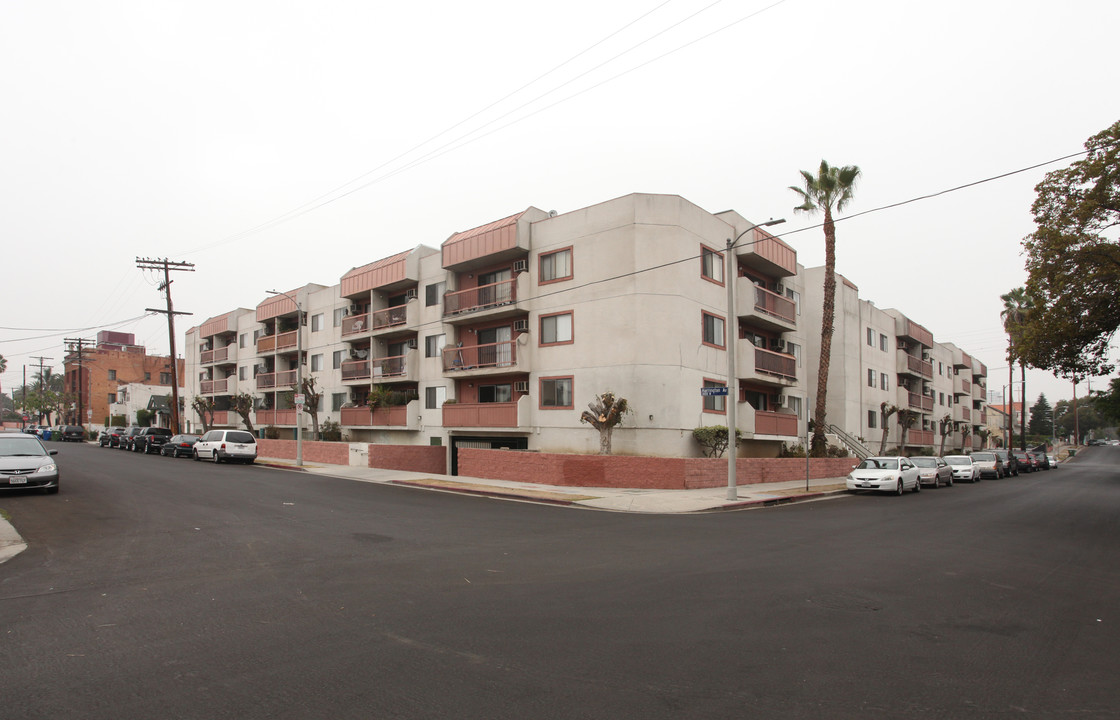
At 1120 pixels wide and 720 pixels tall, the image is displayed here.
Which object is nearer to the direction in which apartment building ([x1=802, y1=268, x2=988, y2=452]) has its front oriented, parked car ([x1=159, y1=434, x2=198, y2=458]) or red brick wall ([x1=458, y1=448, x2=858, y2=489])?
the red brick wall

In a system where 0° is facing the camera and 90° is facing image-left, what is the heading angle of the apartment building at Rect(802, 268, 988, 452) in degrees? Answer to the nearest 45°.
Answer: approximately 315°

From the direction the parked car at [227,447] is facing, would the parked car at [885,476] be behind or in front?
behind

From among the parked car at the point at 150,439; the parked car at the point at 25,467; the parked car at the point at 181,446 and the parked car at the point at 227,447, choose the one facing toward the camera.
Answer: the parked car at the point at 25,467

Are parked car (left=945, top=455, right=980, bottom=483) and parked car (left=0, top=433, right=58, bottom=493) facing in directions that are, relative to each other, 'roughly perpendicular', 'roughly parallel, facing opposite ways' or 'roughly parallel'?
roughly perpendicular

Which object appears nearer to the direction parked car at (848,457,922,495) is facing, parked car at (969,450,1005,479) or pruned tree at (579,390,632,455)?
the pruned tree

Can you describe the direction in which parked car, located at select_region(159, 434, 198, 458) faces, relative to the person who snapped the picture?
facing away from the viewer and to the left of the viewer

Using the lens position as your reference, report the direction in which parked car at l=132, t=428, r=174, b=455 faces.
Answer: facing away from the viewer and to the left of the viewer

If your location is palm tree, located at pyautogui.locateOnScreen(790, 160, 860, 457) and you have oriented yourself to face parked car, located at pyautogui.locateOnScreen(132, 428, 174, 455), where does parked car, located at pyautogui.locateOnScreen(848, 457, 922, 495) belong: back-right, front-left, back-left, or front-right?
back-left

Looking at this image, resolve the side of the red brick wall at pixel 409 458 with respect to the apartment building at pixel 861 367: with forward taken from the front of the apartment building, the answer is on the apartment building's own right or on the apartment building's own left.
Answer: on the apartment building's own right

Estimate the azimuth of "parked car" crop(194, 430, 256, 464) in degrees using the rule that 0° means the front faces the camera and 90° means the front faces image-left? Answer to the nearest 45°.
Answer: approximately 135°
